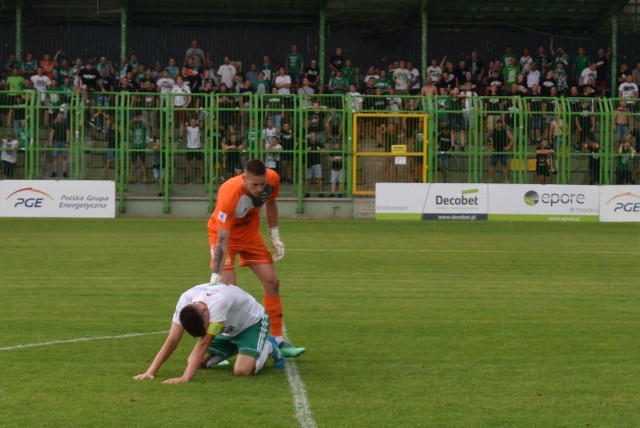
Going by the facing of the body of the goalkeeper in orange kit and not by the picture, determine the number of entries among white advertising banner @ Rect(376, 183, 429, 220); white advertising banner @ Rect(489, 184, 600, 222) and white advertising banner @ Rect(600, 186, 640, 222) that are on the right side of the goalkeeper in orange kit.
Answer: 0

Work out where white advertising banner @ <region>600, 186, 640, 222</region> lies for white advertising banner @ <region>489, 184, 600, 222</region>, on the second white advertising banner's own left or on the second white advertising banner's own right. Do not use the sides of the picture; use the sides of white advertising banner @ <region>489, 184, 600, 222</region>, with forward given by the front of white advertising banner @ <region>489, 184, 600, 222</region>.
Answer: on the second white advertising banner's own left

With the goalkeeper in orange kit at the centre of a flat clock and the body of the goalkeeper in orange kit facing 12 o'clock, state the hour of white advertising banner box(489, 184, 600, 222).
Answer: The white advertising banner is roughly at 8 o'clock from the goalkeeper in orange kit.

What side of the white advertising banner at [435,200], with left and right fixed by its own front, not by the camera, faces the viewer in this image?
front

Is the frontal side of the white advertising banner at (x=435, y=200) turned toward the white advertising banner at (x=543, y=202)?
no

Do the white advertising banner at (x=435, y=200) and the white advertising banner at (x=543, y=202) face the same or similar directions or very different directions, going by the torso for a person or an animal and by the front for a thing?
same or similar directions

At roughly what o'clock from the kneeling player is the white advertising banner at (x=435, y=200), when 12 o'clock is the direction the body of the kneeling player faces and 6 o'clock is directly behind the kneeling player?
The white advertising banner is roughly at 5 o'clock from the kneeling player.

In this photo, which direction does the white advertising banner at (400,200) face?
toward the camera

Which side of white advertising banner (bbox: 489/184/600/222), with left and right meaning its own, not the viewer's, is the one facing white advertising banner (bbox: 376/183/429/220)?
right

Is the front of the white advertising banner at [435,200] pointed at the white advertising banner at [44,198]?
no

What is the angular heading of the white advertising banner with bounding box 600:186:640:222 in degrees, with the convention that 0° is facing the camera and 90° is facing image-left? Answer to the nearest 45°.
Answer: approximately 0°

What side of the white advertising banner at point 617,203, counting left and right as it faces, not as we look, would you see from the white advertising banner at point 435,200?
right

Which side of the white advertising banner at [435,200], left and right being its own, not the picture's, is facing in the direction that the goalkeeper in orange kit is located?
front

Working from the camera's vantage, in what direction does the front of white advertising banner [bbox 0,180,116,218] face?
facing the viewer

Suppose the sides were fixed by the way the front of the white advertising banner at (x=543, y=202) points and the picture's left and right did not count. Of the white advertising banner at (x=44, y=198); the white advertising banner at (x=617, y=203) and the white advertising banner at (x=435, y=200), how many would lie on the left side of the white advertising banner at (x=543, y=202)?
1
